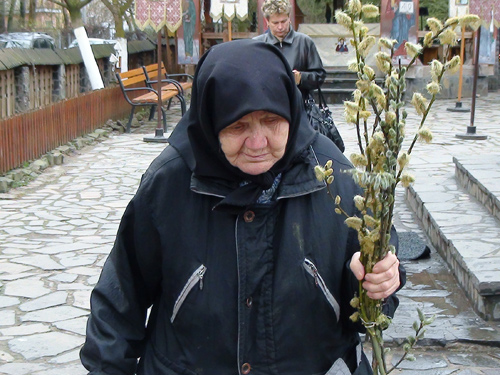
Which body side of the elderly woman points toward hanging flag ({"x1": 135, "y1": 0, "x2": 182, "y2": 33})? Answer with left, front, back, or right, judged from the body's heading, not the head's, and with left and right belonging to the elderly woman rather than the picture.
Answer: back

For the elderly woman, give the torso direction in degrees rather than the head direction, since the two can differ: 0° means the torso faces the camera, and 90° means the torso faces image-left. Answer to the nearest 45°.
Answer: approximately 0°

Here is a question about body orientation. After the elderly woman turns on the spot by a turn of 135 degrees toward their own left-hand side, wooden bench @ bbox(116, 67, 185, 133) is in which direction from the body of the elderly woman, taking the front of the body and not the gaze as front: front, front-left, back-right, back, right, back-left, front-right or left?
front-left

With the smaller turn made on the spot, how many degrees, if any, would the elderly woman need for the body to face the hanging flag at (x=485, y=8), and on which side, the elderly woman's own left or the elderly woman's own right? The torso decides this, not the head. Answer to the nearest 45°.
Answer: approximately 180°

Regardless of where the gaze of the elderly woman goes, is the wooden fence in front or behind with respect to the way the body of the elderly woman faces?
behind

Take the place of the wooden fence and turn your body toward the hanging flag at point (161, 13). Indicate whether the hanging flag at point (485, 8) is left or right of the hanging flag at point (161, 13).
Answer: right

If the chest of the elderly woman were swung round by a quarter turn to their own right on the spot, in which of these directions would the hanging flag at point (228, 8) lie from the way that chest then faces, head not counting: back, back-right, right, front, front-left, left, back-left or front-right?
right

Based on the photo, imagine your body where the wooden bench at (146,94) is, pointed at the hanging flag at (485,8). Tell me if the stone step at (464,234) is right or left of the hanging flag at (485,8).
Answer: right

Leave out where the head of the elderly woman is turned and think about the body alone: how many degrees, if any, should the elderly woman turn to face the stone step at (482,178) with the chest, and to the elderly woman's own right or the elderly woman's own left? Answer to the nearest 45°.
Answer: approximately 135° to the elderly woman's own left

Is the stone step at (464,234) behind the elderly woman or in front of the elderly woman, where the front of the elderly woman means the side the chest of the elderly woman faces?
behind
